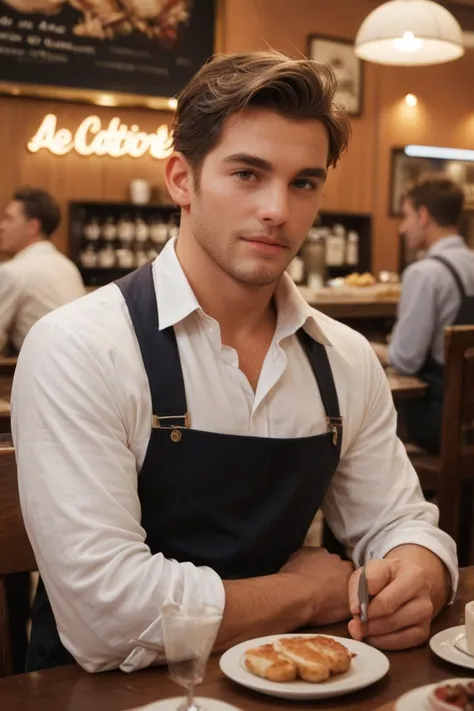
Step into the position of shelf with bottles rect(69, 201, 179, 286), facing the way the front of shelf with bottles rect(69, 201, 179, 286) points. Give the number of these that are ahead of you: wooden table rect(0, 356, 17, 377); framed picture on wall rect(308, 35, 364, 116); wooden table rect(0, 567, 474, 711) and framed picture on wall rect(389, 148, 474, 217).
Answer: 2

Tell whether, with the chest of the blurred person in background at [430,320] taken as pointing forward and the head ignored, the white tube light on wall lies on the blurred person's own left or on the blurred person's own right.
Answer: on the blurred person's own right

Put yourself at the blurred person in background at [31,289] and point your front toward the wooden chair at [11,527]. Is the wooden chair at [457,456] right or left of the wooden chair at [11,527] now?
left

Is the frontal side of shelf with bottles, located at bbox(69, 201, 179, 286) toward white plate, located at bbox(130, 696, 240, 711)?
yes

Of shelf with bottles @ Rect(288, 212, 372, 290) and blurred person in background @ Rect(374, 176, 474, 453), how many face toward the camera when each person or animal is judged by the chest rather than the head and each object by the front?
1

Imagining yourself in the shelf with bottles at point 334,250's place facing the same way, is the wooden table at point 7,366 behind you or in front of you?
in front

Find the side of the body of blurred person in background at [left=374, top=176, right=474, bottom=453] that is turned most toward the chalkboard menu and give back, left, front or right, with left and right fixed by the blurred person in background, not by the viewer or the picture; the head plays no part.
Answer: front

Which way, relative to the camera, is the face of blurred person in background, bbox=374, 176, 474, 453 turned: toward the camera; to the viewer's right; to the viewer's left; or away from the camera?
to the viewer's left

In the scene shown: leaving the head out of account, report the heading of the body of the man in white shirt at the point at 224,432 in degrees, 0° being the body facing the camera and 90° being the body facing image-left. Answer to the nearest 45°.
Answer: approximately 315°

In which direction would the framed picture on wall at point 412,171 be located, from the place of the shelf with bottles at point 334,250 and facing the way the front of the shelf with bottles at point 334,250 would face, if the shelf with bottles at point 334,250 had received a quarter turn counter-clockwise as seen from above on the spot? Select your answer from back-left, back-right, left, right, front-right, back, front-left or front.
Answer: front-left

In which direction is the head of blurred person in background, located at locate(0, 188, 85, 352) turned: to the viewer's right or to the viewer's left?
to the viewer's left

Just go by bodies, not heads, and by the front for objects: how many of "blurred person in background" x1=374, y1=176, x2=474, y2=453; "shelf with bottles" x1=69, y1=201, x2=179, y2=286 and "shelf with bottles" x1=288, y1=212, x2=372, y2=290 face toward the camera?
2

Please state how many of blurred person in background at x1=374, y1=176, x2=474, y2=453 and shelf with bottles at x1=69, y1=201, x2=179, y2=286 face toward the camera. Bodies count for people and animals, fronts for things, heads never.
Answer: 1

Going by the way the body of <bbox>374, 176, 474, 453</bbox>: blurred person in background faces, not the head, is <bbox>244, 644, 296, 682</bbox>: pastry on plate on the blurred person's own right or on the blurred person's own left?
on the blurred person's own left

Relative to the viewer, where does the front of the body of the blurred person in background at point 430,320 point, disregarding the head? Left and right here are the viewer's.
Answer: facing away from the viewer and to the left of the viewer
